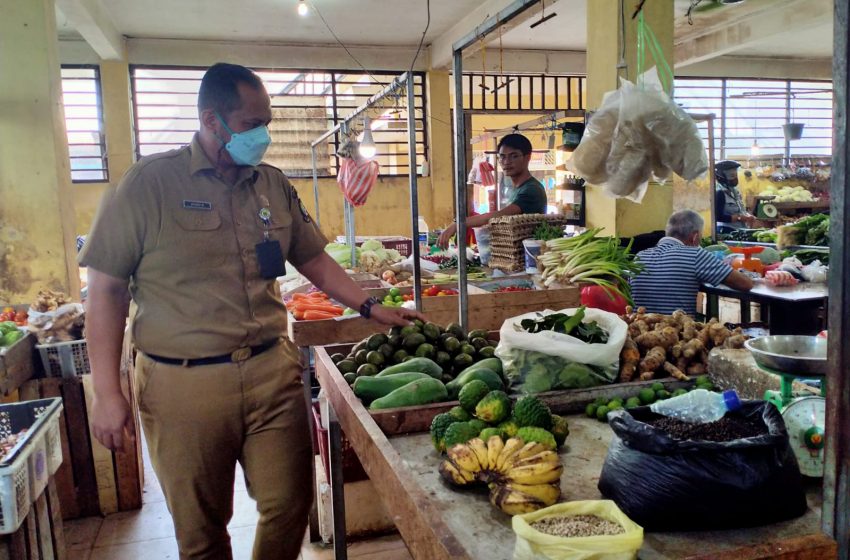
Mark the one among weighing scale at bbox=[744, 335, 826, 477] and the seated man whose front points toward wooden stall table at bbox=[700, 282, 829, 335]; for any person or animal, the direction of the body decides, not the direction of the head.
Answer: the seated man

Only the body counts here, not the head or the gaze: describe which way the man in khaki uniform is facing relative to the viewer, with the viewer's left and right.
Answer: facing the viewer and to the right of the viewer

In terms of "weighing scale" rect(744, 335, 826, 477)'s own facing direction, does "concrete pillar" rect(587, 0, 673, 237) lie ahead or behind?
behind

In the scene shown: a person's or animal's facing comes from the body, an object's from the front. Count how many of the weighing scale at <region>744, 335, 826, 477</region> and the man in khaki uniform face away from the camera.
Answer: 0

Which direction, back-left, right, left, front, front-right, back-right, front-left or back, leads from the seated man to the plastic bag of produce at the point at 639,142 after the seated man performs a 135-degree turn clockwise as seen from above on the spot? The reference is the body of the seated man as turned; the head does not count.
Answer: front

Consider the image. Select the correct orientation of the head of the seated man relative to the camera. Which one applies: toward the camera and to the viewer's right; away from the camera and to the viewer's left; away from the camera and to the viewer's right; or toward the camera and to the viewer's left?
away from the camera and to the viewer's right

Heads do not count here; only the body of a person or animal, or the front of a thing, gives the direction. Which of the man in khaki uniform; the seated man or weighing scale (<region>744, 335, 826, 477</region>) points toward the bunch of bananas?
the man in khaki uniform

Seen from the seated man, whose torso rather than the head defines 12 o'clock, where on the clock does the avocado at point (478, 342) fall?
The avocado is roughly at 5 o'clock from the seated man.

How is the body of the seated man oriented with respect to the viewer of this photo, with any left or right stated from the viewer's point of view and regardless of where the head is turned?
facing away from the viewer and to the right of the viewer

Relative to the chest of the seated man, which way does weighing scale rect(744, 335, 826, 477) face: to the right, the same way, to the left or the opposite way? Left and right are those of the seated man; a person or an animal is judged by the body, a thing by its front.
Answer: the opposite way

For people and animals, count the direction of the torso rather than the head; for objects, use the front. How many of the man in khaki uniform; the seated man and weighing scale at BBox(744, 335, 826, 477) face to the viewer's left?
0

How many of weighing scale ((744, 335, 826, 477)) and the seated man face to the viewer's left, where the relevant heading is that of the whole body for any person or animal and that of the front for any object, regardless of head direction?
0
